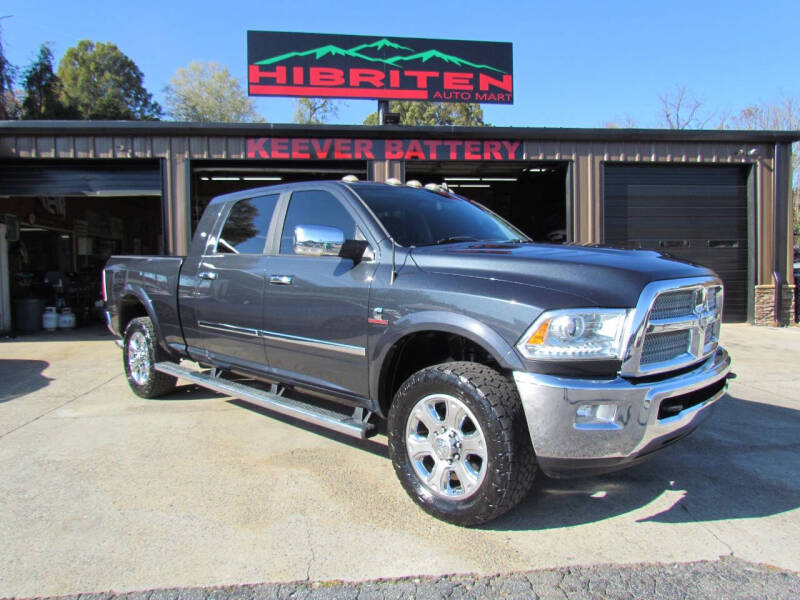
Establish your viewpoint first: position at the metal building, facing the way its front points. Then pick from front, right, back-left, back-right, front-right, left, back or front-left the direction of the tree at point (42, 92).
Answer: back-right

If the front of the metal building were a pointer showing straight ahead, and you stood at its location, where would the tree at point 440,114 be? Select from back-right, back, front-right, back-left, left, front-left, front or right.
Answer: back

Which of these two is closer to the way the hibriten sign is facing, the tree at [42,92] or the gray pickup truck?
the gray pickup truck

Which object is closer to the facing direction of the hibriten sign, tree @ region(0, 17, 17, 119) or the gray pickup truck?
the gray pickup truck

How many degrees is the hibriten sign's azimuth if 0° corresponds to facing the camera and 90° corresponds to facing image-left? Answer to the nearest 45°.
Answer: approximately 0°

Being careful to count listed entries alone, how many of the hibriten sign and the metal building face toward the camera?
2

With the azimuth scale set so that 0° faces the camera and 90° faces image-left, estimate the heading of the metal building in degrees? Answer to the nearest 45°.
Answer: approximately 0°

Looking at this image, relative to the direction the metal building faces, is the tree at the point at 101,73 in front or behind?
behind

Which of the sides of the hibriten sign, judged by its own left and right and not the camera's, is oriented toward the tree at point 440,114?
back
